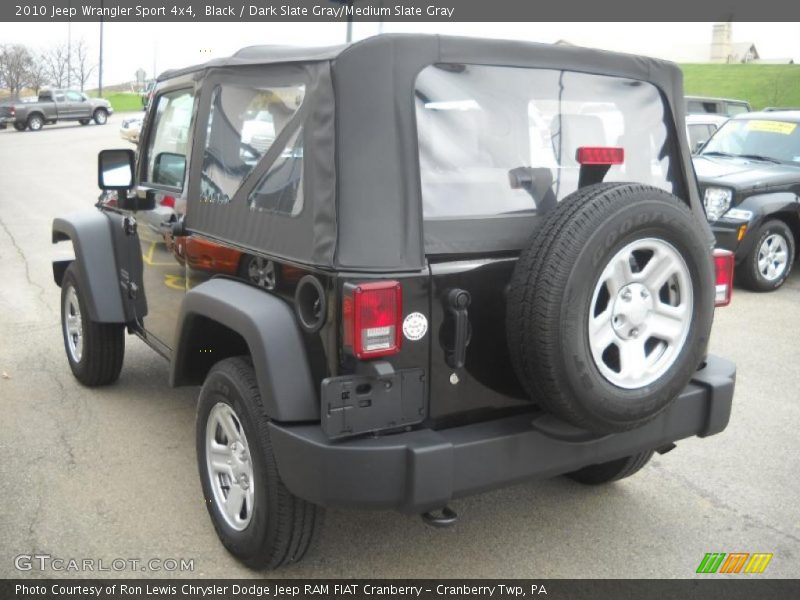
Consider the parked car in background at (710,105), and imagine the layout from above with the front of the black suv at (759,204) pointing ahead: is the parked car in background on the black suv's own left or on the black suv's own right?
on the black suv's own right

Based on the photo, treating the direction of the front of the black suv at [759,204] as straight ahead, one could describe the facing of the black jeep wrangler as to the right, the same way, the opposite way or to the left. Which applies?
to the right

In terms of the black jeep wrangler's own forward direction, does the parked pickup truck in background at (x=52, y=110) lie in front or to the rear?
in front

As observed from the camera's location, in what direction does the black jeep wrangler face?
facing away from the viewer and to the left of the viewer

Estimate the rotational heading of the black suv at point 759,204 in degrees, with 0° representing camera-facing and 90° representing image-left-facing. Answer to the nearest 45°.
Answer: approximately 45°

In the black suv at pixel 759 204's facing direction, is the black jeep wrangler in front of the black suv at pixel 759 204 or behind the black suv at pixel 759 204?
in front

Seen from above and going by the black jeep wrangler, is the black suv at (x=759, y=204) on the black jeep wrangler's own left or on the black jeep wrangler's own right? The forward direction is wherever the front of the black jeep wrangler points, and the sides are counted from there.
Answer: on the black jeep wrangler's own right
